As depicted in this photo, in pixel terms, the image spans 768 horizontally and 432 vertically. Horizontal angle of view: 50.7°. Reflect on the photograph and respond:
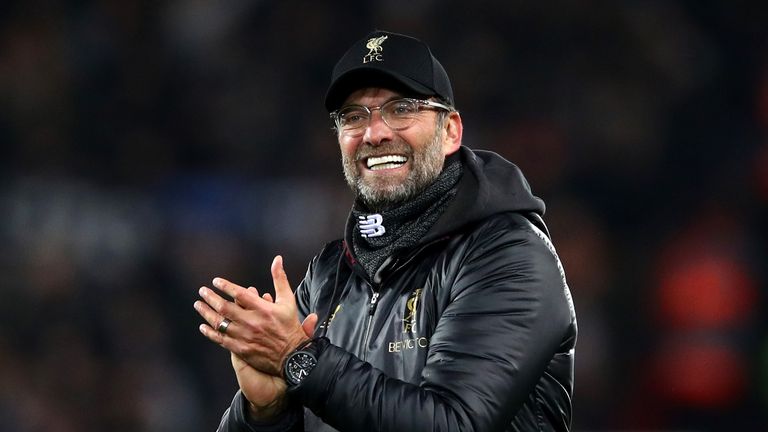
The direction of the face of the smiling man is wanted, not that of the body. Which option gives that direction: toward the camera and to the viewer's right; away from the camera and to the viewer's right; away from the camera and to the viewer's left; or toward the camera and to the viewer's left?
toward the camera and to the viewer's left

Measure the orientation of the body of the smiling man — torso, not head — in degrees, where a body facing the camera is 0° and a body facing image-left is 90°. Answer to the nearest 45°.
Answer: approximately 45°
